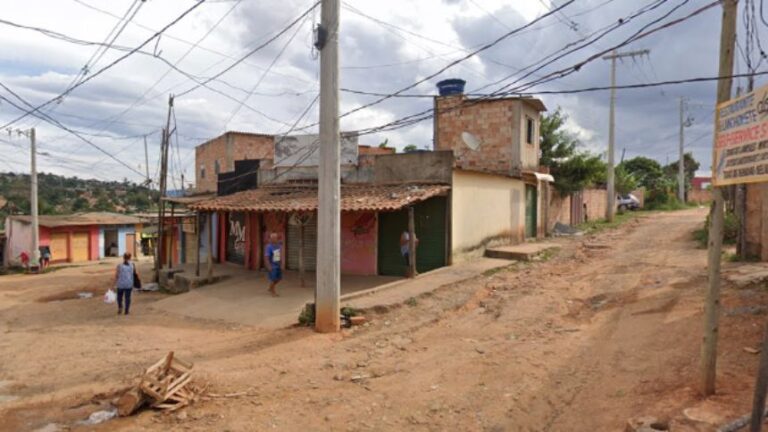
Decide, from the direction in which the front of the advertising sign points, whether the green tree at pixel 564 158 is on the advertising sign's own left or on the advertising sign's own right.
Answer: on the advertising sign's own right

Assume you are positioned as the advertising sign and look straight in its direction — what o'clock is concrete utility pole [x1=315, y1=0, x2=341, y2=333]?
The concrete utility pole is roughly at 2 o'clock from the advertising sign.

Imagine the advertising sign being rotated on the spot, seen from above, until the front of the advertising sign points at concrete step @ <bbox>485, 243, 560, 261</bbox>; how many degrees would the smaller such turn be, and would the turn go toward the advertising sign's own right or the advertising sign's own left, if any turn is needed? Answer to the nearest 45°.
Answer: approximately 90° to the advertising sign's own right

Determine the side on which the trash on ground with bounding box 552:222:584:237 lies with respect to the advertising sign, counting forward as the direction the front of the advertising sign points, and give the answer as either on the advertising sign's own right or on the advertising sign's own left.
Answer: on the advertising sign's own right

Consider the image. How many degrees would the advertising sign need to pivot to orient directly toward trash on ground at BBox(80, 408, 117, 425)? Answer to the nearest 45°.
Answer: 0° — it already faces it

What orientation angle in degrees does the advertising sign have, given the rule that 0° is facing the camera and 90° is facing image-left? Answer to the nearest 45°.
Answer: approximately 45°

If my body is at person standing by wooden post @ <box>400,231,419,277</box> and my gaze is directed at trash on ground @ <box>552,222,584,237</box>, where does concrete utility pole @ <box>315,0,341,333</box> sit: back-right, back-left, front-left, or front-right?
back-right
